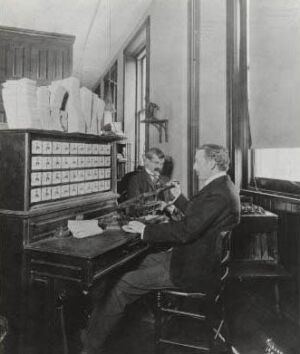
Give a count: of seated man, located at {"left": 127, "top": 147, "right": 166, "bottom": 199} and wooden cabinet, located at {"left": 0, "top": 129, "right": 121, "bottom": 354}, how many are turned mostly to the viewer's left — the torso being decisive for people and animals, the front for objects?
0

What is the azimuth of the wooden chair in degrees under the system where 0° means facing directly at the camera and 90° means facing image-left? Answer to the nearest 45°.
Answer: approximately 90°

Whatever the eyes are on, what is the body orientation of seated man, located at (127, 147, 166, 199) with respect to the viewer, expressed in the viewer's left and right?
facing the viewer and to the right of the viewer

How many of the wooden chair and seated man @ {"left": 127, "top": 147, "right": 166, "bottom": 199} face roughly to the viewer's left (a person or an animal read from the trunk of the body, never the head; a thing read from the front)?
1

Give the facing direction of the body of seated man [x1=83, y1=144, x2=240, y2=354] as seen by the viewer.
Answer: to the viewer's left

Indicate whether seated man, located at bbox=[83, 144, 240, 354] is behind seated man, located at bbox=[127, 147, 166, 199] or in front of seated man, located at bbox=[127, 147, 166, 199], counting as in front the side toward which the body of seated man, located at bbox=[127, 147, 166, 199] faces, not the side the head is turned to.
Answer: in front

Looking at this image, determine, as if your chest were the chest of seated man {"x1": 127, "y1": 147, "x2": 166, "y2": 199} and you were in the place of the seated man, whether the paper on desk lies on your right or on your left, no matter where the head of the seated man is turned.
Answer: on your right

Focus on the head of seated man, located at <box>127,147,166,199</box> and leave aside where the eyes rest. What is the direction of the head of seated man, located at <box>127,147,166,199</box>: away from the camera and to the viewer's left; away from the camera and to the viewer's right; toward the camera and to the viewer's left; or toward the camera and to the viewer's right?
toward the camera and to the viewer's right

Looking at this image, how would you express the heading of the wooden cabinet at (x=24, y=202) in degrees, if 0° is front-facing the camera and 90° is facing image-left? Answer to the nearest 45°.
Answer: approximately 315°

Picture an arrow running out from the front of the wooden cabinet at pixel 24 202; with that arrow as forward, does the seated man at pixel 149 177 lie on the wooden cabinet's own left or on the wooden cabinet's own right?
on the wooden cabinet's own left

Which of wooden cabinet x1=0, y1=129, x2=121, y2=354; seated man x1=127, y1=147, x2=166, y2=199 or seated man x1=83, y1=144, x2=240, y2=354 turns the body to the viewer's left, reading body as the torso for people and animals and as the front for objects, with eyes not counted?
seated man x1=83, y1=144, x2=240, y2=354
